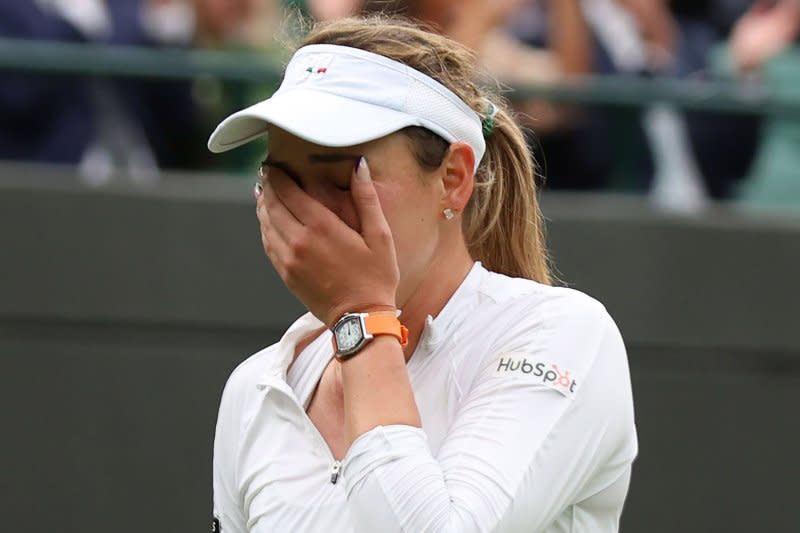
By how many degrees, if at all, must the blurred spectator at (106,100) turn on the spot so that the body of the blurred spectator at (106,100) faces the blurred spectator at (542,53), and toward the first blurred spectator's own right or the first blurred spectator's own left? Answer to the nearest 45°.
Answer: approximately 90° to the first blurred spectator's own left

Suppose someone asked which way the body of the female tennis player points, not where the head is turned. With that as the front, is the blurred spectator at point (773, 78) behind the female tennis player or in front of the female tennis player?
behind

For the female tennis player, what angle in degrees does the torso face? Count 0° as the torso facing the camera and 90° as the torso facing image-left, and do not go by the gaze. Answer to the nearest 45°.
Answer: approximately 45°

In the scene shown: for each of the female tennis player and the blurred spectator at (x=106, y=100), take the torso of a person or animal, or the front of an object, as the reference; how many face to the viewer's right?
0

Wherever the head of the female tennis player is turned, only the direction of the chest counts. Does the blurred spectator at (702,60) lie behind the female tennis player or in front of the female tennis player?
behind

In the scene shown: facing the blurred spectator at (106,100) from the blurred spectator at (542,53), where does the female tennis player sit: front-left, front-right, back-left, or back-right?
front-left

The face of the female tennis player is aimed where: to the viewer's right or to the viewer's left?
to the viewer's left

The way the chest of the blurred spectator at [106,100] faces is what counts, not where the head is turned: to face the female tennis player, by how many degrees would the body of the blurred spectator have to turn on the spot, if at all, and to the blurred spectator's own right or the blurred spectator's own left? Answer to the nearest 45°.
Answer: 0° — they already face them

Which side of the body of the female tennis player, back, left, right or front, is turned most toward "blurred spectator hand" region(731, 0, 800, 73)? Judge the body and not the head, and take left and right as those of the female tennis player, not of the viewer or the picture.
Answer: back

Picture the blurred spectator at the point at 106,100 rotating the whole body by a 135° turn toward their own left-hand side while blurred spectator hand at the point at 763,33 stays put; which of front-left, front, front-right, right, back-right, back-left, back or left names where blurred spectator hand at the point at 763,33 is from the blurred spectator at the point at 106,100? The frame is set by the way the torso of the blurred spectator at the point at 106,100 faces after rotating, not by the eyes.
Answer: front-right

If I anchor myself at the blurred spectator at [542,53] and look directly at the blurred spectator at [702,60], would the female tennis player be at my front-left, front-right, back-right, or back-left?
back-right

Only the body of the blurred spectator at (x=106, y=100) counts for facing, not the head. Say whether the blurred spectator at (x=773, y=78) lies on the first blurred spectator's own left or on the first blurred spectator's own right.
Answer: on the first blurred spectator's own left

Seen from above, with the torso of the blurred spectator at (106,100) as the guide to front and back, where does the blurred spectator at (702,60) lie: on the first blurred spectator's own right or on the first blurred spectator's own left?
on the first blurred spectator's own left

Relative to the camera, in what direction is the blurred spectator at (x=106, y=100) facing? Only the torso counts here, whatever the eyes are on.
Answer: toward the camera
